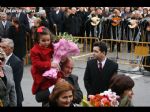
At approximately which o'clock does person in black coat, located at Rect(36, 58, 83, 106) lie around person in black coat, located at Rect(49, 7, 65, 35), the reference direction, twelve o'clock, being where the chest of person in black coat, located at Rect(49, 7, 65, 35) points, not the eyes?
person in black coat, located at Rect(36, 58, 83, 106) is roughly at 12 o'clock from person in black coat, located at Rect(49, 7, 65, 35).

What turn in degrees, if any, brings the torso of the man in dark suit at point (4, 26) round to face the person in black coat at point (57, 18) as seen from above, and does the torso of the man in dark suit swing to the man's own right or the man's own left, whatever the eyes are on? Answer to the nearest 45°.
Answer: approximately 135° to the man's own left

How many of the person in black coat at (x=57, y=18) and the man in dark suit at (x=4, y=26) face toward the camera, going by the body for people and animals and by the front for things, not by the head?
2

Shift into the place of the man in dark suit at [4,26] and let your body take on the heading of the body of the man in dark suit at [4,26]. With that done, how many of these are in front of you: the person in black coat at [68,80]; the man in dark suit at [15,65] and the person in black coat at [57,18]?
2

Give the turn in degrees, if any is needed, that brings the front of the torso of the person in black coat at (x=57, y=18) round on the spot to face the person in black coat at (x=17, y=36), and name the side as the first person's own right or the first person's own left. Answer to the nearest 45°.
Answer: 0° — they already face them

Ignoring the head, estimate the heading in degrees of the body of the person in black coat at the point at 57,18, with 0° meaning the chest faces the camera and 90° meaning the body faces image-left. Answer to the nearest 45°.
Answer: approximately 0°
